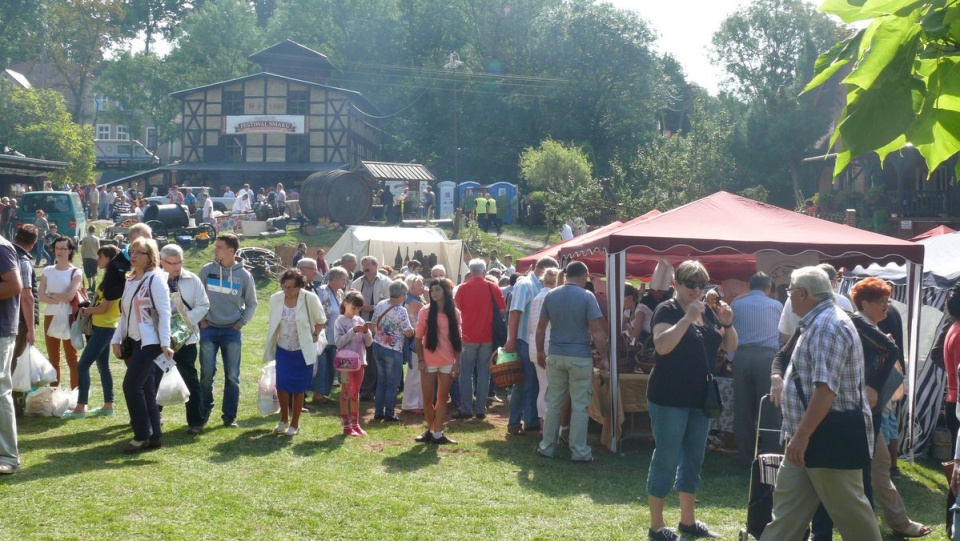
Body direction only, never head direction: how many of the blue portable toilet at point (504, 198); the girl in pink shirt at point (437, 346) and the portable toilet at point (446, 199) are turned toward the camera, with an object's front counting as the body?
3

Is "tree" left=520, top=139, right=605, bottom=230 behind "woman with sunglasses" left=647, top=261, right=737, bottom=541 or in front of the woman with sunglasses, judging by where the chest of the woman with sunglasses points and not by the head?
behind

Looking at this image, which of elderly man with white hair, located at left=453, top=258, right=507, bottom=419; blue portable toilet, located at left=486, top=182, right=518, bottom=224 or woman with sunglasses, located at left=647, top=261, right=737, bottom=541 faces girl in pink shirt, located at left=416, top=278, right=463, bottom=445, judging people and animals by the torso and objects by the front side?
the blue portable toilet

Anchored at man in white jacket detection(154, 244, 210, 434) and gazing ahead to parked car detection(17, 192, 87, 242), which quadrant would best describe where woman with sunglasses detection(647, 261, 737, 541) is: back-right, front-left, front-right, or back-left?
back-right

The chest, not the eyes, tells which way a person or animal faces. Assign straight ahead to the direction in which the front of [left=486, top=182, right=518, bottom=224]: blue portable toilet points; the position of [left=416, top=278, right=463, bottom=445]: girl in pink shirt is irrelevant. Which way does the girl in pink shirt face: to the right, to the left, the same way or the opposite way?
the same way

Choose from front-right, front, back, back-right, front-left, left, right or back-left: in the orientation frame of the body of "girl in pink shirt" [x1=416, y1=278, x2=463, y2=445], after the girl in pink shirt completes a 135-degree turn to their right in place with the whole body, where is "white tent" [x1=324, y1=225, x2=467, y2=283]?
front-right

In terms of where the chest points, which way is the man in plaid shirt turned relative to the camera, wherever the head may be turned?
to the viewer's left

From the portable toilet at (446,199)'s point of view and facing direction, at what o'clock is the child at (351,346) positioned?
The child is roughly at 12 o'clock from the portable toilet.

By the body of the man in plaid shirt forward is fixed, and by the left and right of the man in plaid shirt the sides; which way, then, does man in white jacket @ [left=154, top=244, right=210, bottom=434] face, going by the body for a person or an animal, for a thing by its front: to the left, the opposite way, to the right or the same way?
to the left

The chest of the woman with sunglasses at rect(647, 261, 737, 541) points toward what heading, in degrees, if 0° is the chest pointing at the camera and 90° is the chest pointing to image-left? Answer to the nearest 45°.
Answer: approximately 315°

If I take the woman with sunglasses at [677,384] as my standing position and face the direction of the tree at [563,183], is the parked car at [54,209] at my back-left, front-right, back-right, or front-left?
front-left

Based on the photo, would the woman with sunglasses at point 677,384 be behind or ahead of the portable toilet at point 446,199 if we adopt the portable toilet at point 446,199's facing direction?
ahead

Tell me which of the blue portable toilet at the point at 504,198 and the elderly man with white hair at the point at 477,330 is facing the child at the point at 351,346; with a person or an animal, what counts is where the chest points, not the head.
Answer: the blue portable toilet

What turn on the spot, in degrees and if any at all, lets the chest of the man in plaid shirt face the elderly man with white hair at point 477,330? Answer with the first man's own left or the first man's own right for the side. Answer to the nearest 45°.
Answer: approximately 45° to the first man's own right

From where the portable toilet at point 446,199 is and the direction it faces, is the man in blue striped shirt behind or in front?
in front

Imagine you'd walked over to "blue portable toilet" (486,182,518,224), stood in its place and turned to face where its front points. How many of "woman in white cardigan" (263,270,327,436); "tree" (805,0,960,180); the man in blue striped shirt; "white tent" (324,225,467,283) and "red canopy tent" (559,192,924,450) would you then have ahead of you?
5
